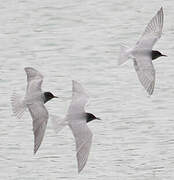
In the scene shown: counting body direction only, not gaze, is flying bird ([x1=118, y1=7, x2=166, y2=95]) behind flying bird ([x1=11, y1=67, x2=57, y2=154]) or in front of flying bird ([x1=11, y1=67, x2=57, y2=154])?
in front

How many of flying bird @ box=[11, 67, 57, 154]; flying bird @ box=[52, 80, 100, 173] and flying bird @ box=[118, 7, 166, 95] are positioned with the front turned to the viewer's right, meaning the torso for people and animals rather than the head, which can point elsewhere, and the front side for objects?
3

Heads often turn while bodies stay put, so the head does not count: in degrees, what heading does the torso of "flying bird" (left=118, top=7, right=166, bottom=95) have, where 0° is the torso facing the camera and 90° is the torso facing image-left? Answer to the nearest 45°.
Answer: approximately 270°

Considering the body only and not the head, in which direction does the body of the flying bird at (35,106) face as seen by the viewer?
to the viewer's right

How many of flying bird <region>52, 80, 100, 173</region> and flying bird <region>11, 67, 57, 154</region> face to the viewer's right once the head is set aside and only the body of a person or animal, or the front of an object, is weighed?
2

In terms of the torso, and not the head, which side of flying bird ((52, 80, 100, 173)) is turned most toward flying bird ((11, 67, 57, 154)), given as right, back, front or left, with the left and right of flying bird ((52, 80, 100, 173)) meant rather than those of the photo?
back

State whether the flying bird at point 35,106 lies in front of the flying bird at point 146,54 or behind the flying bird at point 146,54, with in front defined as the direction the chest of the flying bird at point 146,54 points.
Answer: behind

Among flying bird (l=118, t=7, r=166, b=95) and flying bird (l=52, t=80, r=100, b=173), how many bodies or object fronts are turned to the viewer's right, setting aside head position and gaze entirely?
2

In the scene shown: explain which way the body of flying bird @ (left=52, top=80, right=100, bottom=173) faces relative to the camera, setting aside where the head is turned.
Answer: to the viewer's right

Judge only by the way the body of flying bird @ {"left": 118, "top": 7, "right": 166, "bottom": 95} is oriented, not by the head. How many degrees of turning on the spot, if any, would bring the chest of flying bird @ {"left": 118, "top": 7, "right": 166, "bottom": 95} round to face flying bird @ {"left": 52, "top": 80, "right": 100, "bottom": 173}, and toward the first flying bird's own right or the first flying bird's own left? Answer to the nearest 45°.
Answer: approximately 135° to the first flying bird's own right

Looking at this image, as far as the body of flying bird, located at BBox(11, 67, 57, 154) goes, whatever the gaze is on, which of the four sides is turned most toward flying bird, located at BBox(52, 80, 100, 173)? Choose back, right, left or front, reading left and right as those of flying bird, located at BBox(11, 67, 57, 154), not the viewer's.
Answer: front
